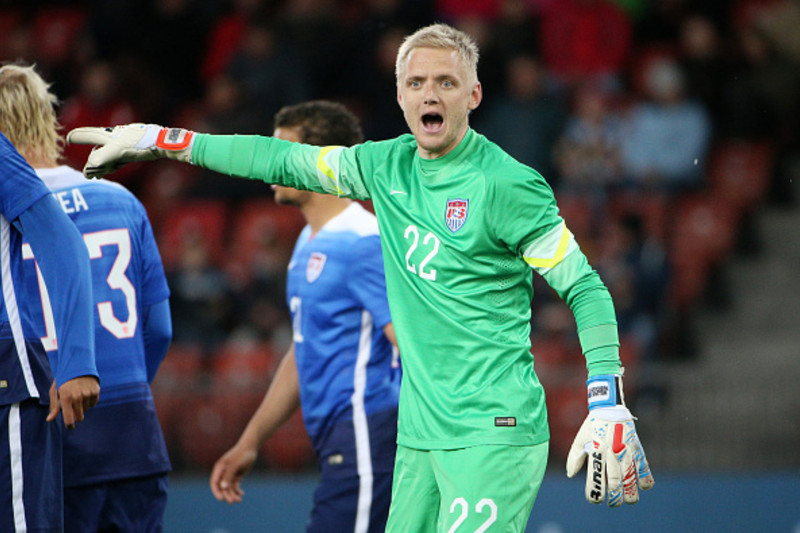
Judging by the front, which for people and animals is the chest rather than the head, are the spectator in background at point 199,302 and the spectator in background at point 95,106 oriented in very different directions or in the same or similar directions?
same or similar directions

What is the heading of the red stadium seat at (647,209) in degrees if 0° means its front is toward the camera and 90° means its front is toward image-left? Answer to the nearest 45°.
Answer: approximately 0°

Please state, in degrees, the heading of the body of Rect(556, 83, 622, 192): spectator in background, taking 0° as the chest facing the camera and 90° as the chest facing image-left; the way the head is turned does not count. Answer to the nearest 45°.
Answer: approximately 0°

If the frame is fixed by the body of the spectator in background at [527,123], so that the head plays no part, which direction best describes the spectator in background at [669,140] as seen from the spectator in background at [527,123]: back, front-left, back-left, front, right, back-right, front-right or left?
left

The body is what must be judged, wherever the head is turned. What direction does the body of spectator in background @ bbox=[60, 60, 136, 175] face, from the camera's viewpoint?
toward the camera

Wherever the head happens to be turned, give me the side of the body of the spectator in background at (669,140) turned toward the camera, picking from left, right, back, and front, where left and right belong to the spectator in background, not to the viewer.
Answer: front

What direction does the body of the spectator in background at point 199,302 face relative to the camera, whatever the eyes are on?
toward the camera

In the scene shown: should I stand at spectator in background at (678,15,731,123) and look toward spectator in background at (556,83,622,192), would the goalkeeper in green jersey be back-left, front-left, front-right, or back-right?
front-left

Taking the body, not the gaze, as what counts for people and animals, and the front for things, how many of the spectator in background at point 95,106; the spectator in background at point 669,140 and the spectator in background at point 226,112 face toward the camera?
3

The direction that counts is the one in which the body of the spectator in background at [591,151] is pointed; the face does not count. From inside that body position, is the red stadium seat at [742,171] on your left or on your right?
on your left

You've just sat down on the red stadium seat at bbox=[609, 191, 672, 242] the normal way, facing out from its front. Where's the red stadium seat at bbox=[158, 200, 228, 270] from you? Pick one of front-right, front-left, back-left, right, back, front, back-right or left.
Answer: right

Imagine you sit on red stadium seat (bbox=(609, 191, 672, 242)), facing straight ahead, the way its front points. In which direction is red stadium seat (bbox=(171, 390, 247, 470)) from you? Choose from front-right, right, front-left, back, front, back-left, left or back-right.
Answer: front-right

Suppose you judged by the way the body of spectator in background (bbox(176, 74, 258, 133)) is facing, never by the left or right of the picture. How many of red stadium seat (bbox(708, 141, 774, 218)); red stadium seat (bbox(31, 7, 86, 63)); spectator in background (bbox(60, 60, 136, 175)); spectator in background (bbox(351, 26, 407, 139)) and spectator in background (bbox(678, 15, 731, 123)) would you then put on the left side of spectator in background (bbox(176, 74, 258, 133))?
3

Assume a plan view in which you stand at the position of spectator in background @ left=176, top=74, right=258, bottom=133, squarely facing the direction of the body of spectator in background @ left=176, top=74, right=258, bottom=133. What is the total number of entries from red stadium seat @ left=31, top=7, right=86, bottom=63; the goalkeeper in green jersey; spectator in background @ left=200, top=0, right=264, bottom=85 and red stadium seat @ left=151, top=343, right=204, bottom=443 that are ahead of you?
2
